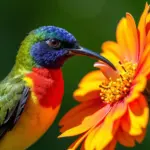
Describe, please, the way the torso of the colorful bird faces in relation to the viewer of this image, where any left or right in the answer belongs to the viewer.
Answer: facing to the right of the viewer

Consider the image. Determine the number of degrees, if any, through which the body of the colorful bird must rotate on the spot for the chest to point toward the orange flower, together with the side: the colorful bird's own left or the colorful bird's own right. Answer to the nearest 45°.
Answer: approximately 45° to the colorful bird's own right
